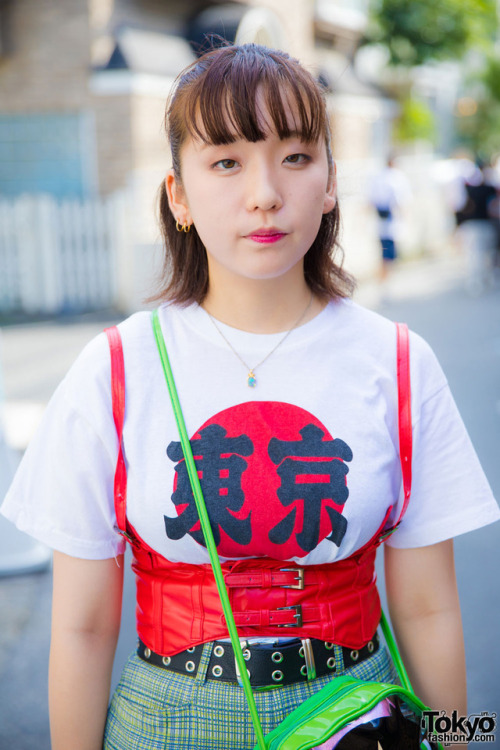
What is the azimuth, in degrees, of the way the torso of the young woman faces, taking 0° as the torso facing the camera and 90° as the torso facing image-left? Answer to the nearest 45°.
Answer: approximately 0°

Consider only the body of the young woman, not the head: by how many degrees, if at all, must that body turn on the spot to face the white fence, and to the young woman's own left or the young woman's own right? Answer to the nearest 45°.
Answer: approximately 180°

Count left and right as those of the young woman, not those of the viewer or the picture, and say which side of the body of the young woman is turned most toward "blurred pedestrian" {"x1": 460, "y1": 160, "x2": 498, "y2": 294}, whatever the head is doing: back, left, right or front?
back
